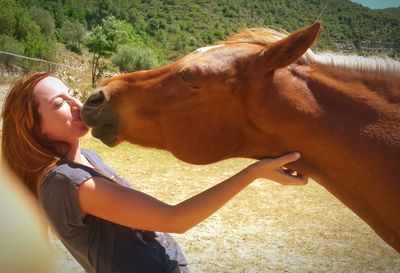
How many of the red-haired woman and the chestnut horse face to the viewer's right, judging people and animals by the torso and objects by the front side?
1

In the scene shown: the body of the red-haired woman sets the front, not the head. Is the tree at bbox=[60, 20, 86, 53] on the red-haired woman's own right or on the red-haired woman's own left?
on the red-haired woman's own left

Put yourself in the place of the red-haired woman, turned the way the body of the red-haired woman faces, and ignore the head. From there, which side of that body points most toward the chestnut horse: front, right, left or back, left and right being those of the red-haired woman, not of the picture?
front

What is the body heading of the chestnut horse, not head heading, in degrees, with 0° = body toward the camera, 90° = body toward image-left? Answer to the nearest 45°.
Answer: approximately 90°

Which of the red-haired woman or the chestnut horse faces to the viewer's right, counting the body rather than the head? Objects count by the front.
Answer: the red-haired woman

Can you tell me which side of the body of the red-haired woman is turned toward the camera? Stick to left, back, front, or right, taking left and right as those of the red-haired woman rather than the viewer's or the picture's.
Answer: right

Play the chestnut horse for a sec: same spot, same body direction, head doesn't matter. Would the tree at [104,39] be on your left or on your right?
on your right

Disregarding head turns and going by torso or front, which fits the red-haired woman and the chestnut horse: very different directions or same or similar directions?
very different directions

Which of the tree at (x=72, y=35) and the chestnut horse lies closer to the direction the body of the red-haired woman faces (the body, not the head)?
the chestnut horse

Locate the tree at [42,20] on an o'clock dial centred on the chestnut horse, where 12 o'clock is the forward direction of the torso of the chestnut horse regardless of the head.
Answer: The tree is roughly at 2 o'clock from the chestnut horse.

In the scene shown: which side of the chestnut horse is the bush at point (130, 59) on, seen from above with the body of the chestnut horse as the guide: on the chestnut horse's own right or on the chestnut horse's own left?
on the chestnut horse's own right

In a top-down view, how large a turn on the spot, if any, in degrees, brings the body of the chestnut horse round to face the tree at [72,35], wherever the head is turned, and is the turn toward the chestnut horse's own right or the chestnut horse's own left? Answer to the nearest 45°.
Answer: approximately 45° to the chestnut horse's own right

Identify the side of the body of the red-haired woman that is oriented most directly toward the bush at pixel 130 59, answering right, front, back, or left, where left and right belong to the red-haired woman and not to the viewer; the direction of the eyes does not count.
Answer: left
